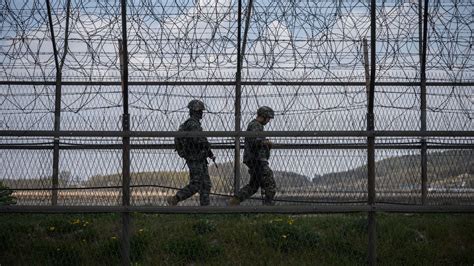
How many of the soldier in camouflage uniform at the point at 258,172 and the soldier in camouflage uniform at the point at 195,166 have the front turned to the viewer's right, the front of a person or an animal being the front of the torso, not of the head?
2

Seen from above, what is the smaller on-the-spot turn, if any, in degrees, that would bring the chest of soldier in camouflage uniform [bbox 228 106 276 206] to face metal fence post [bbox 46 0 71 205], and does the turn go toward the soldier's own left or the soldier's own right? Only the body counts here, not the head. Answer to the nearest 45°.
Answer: approximately 135° to the soldier's own left

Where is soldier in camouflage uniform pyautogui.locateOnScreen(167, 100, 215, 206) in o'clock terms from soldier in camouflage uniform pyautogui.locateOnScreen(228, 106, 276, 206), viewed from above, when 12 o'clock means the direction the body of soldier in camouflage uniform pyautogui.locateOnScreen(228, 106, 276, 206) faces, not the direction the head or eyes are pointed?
soldier in camouflage uniform pyautogui.locateOnScreen(167, 100, 215, 206) is roughly at 6 o'clock from soldier in camouflage uniform pyautogui.locateOnScreen(228, 106, 276, 206).

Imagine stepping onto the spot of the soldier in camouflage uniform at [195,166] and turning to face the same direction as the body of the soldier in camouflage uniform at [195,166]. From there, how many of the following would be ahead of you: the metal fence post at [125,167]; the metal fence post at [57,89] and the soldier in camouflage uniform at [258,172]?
1

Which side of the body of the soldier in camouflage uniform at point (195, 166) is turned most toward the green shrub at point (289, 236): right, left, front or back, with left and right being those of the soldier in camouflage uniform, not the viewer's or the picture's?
right

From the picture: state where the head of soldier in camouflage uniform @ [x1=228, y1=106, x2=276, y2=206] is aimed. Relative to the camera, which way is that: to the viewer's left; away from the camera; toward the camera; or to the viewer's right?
to the viewer's right

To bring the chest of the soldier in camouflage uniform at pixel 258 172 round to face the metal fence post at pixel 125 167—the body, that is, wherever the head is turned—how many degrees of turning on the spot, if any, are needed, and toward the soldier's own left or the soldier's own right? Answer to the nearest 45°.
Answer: approximately 135° to the soldier's own right

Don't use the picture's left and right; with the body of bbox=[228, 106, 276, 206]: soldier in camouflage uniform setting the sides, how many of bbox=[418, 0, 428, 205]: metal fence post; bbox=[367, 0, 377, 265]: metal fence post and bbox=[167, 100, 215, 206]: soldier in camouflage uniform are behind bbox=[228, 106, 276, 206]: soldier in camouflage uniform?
1

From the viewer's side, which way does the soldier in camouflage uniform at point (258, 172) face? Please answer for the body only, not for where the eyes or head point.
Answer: to the viewer's right

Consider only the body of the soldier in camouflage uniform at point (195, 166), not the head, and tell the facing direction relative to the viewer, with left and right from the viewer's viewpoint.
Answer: facing to the right of the viewer

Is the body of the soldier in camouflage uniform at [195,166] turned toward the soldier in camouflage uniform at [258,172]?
yes

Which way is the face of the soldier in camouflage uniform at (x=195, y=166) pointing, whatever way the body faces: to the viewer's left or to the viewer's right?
to the viewer's right
